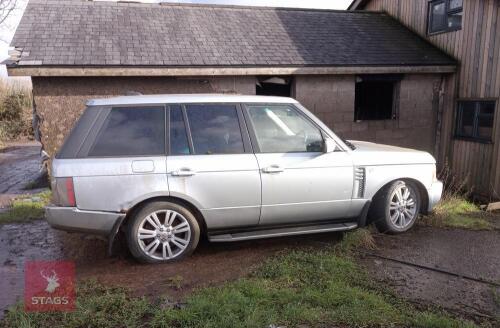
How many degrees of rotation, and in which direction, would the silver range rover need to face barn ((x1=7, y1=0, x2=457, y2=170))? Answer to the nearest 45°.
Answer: approximately 90° to its left

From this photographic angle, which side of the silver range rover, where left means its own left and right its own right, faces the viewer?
right

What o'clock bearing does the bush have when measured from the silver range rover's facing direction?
The bush is roughly at 8 o'clock from the silver range rover.

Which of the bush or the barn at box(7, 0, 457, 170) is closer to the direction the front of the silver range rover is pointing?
the barn
